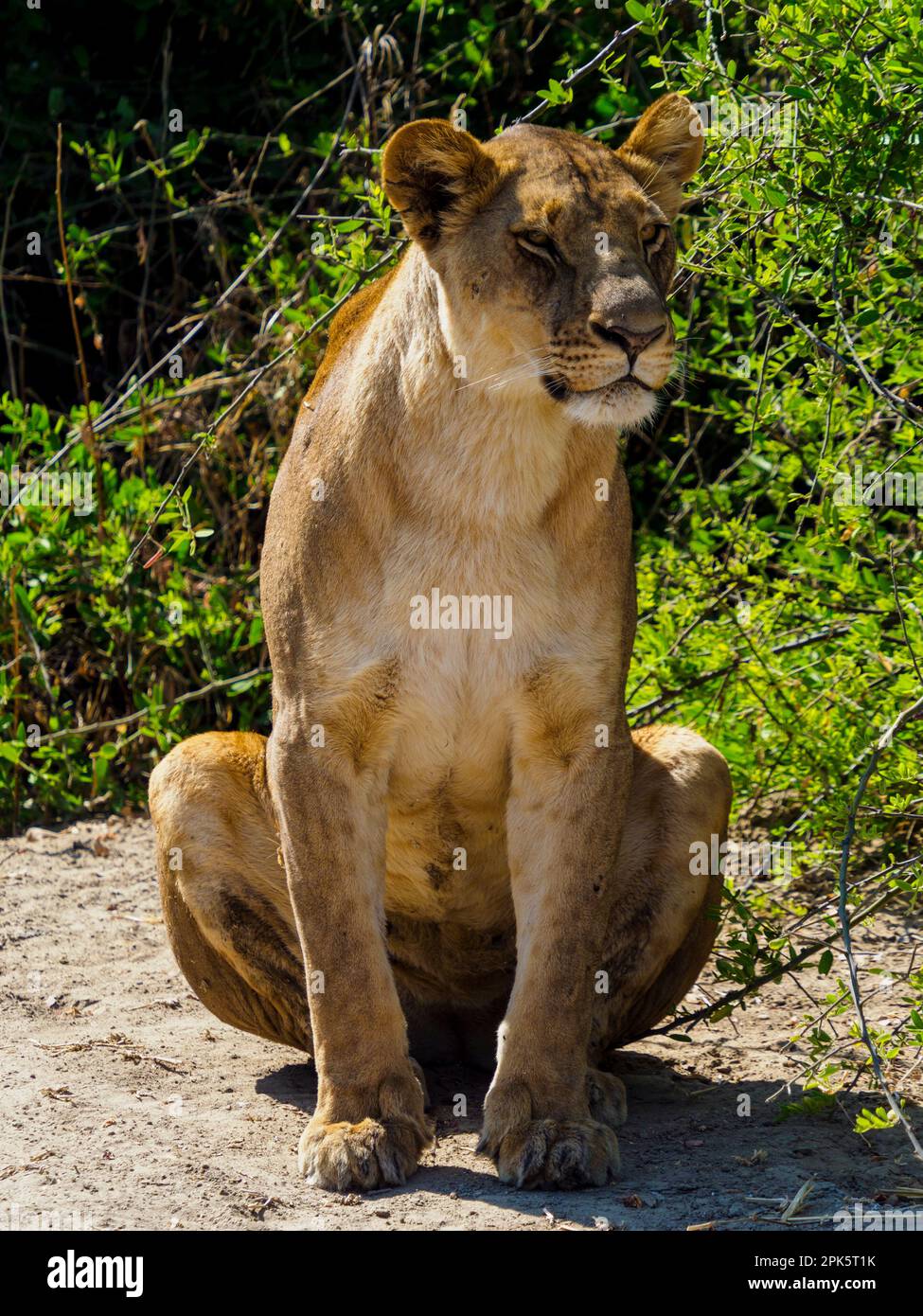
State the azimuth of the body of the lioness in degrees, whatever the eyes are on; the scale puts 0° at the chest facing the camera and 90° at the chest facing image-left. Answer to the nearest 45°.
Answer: approximately 0°
